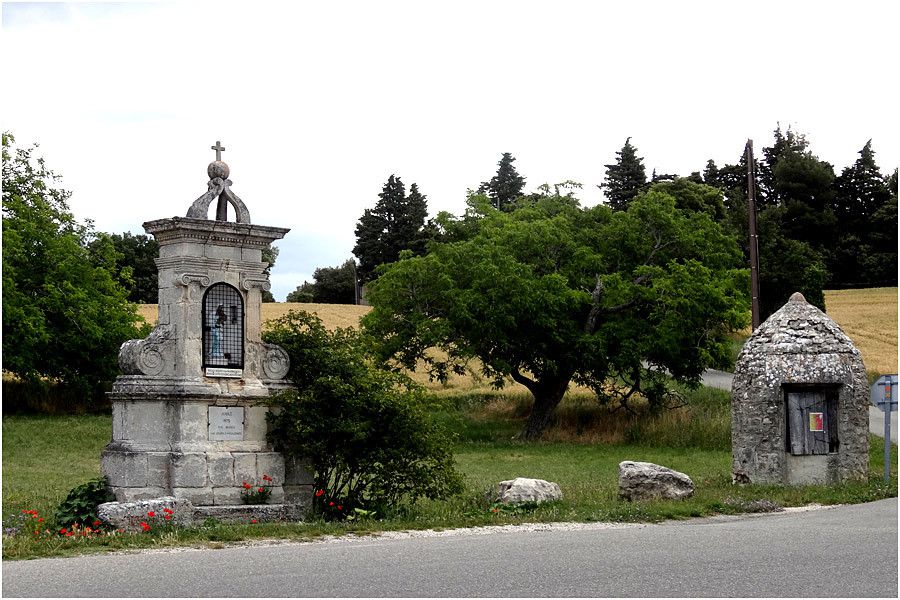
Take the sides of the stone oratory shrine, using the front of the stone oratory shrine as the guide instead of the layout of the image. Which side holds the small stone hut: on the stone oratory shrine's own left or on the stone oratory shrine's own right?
on the stone oratory shrine's own left

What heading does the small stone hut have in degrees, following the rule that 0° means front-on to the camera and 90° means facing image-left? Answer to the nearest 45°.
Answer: approximately 0°

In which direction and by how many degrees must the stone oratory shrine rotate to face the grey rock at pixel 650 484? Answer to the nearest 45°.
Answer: approximately 45° to its left

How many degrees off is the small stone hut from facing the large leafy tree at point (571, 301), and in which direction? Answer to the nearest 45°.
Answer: approximately 135° to its right

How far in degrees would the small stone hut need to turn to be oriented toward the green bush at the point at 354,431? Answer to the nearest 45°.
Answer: approximately 45° to its right

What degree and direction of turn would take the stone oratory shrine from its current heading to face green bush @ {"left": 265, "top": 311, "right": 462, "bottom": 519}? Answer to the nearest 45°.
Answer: approximately 45° to its left

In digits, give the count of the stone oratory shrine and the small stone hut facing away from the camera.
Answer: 0

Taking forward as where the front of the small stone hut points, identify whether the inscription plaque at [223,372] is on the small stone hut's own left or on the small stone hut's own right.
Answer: on the small stone hut's own right

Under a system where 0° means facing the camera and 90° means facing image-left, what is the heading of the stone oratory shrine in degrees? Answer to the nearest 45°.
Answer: approximately 315°
